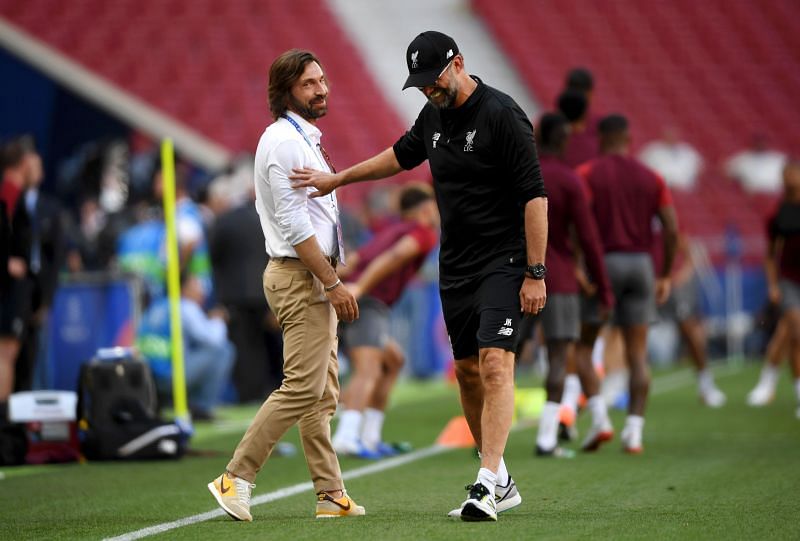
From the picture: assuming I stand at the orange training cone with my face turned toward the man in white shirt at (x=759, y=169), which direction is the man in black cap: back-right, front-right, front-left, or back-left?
back-right

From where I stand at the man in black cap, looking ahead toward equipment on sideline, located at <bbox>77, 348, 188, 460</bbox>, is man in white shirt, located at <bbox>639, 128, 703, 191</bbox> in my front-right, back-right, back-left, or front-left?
front-right

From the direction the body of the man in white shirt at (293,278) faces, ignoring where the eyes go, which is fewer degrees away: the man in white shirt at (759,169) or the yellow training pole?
the man in white shirt

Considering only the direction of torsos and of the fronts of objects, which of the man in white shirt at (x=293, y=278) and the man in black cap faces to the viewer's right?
the man in white shirt

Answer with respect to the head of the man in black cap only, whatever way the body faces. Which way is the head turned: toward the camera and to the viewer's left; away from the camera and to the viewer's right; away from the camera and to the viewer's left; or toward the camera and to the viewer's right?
toward the camera and to the viewer's left

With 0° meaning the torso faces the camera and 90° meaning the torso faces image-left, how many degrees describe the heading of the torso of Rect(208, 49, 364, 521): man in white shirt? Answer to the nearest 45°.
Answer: approximately 270°

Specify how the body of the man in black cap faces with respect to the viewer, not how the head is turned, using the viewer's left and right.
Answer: facing the viewer and to the left of the viewer

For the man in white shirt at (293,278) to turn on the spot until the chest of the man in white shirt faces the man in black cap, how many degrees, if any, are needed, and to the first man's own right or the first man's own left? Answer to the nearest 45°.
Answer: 0° — they already face them

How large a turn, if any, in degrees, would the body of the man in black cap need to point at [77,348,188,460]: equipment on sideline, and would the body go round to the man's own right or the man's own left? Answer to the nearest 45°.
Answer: approximately 90° to the man's own right

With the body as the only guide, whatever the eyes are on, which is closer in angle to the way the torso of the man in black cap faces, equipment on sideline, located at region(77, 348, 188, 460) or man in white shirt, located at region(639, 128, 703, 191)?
the equipment on sideline

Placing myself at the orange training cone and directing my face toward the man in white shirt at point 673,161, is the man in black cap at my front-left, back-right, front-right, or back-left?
back-right
